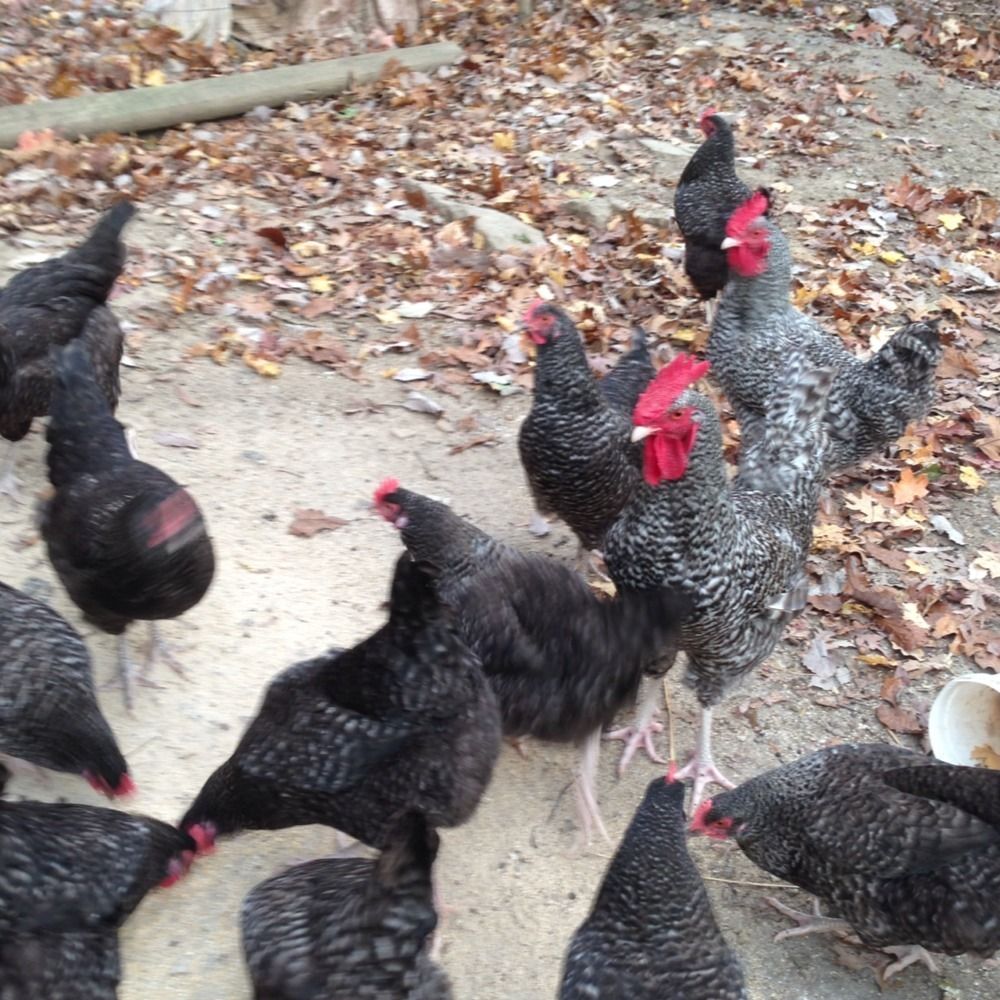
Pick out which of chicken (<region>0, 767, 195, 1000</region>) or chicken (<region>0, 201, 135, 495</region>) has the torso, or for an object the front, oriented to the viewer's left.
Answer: chicken (<region>0, 201, 135, 495</region>)

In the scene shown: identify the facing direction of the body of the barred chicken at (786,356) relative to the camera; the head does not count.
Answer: to the viewer's left

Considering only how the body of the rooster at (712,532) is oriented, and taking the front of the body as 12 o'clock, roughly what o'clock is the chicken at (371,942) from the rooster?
The chicken is roughly at 11 o'clock from the rooster.

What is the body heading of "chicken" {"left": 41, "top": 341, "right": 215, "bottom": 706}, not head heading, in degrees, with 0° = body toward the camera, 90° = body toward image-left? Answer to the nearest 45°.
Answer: approximately 315°

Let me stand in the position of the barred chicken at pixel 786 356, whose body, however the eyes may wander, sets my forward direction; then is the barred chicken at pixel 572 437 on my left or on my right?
on my left

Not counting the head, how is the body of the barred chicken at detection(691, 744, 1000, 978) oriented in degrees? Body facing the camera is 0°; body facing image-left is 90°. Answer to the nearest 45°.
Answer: approximately 90°

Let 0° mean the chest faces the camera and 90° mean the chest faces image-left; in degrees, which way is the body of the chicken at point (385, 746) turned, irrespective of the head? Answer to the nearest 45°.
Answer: approximately 90°

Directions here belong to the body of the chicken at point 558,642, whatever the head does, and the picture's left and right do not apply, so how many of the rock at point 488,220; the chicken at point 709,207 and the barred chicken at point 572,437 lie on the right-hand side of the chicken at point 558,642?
3

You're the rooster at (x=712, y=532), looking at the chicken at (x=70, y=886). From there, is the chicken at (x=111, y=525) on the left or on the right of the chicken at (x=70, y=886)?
right

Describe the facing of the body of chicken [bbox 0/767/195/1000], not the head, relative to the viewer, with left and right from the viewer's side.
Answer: facing to the right of the viewer
